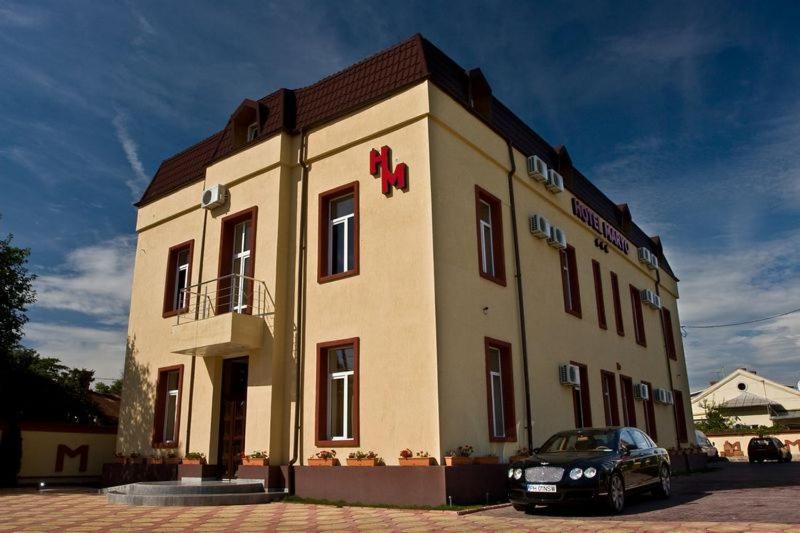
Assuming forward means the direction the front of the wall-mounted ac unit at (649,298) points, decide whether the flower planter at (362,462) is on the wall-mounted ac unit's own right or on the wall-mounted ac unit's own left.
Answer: on the wall-mounted ac unit's own right

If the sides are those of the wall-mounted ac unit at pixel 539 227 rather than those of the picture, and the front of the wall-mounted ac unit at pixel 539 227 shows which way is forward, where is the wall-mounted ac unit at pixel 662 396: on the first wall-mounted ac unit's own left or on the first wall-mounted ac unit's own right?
on the first wall-mounted ac unit's own left

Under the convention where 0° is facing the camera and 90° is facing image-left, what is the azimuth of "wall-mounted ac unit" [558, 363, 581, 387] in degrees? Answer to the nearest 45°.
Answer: approximately 315°

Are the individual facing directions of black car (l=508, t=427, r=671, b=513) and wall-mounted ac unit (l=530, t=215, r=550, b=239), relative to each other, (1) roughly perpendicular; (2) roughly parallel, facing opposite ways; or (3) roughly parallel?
roughly perpendicular

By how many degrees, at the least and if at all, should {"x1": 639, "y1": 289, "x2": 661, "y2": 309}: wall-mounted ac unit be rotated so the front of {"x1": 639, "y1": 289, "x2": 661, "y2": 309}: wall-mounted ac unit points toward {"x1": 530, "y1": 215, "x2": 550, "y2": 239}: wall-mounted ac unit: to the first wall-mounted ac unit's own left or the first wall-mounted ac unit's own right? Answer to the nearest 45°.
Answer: approximately 45° to the first wall-mounted ac unit's own right

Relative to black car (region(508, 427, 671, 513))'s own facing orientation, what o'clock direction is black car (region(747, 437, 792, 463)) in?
black car (region(747, 437, 792, 463)) is roughly at 5 o'clock from black car (region(508, 427, 671, 513)).

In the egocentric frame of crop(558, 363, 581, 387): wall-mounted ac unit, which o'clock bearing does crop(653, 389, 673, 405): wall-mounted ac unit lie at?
crop(653, 389, 673, 405): wall-mounted ac unit is roughly at 8 o'clock from crop(558, 363, 581, 387): wall-mounted ac unit.

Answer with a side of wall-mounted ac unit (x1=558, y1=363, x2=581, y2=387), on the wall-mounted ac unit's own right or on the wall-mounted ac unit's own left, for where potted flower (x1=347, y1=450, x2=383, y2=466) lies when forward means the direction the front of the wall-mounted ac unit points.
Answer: on the wall-mounted ac unit's own right

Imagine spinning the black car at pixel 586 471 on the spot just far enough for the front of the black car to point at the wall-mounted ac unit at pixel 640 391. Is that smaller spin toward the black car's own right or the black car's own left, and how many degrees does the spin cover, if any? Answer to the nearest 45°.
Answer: approximately 135° to the black car's own right
